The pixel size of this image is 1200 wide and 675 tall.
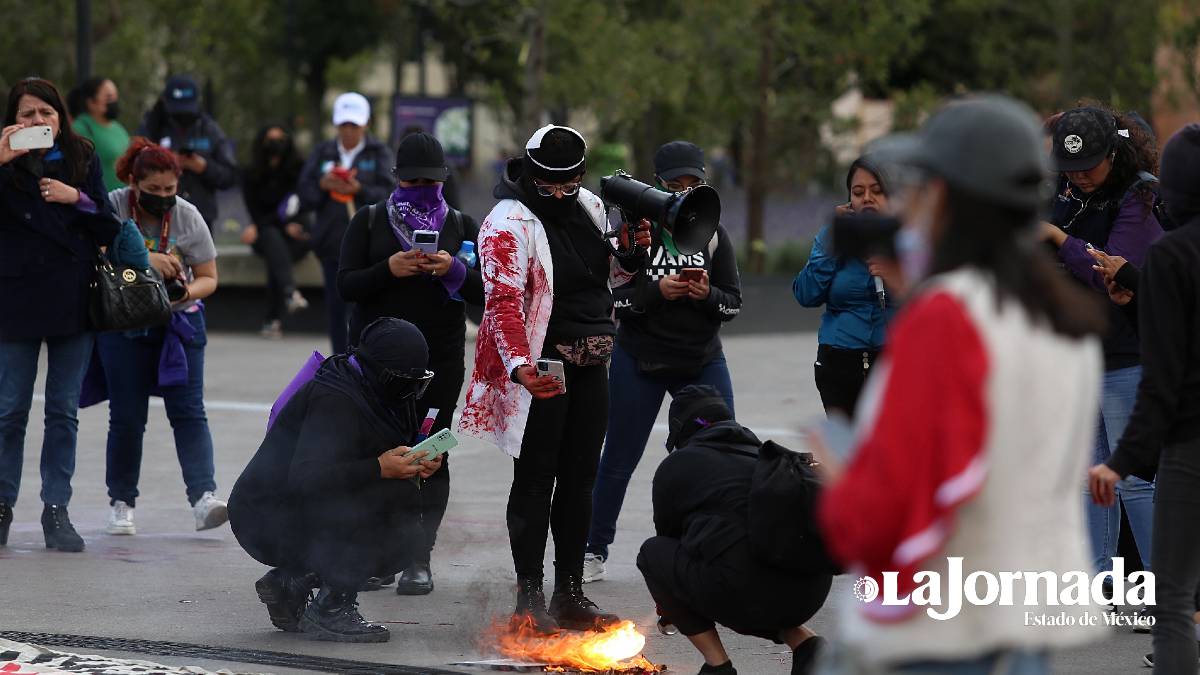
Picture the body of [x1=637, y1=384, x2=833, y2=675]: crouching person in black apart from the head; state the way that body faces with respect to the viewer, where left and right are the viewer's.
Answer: facing away from the viewer and to the left of the viewer

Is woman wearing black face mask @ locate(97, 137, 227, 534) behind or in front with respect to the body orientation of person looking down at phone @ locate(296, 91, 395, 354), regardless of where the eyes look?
in front

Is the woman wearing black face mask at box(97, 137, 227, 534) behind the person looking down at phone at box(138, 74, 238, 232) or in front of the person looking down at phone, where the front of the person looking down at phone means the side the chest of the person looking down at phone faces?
in front

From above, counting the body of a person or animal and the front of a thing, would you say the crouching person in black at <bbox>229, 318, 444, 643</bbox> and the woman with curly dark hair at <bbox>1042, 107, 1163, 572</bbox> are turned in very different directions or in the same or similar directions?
very different directions

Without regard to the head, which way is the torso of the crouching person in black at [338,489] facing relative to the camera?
to the viewer's right

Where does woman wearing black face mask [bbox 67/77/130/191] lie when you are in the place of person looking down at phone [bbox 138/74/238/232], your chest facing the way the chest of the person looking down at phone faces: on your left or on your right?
on your right

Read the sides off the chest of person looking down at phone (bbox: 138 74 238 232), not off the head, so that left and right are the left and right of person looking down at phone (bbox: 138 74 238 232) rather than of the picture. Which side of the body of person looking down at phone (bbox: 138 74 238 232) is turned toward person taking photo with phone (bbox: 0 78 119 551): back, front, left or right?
front

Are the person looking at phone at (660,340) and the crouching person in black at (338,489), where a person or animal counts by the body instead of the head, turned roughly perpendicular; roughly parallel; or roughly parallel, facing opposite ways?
roughly perpendicular
